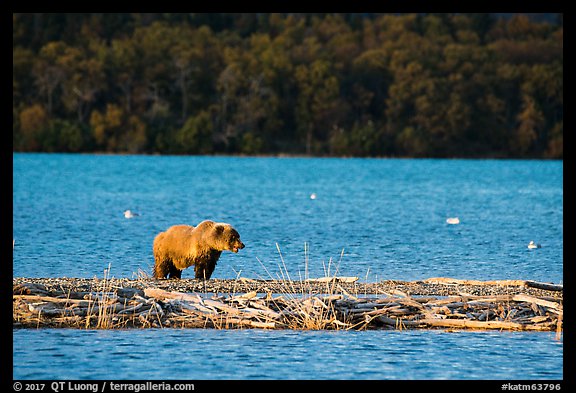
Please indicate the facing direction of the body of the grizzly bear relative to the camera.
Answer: to the viewer's right
